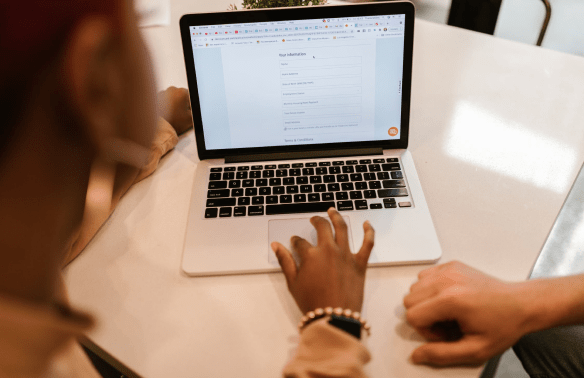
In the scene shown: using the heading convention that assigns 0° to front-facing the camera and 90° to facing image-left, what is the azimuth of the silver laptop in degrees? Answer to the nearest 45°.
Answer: approximately 0°
